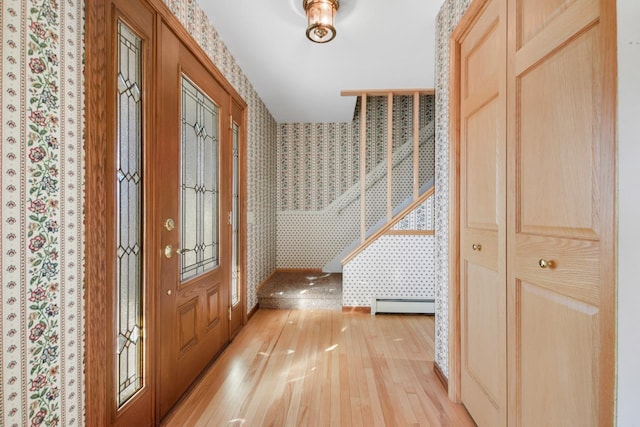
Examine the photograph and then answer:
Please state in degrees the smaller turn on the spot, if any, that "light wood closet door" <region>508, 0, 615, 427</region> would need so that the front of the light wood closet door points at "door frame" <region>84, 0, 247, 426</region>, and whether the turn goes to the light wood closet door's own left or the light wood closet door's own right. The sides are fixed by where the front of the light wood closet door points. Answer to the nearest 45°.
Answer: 0° — it already faces it

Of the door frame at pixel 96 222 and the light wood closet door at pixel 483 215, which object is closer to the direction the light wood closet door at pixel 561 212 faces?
the door frame

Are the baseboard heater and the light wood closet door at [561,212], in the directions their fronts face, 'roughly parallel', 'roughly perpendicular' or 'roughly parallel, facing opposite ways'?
roughly perpendicular

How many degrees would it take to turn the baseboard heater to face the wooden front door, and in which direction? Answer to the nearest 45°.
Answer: approximately 45° to its right

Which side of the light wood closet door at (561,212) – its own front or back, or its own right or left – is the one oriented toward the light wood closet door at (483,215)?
right

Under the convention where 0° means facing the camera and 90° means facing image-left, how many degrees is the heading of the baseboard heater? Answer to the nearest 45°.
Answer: approximately 0°
